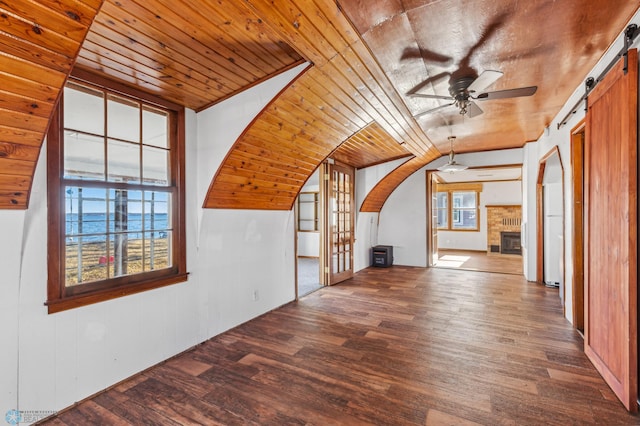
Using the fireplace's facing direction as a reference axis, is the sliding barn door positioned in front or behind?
in front

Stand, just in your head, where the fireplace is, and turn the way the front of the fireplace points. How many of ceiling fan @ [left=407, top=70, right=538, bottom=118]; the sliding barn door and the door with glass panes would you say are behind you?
0

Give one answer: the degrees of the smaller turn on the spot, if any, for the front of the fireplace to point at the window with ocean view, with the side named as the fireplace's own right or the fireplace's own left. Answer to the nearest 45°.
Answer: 0° — it already faces it

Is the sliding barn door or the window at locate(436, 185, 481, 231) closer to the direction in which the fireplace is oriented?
the sliding barn door

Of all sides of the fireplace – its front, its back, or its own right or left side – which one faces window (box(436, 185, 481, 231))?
right

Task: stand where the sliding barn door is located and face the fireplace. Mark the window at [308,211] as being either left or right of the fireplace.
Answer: left

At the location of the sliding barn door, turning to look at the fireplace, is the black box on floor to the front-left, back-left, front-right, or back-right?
front-left

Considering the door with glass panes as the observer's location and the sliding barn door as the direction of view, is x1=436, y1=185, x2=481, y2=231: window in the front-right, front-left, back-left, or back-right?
back-left

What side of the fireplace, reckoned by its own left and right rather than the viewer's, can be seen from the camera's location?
front

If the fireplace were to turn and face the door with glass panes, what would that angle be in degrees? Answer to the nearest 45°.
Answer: approximately 45° to its right

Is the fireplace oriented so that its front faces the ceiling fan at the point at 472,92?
yes

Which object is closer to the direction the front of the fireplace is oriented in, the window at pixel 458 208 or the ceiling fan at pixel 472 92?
the ceiling fan

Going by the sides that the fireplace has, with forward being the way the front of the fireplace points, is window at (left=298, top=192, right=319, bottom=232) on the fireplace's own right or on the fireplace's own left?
on the fireplace's own right

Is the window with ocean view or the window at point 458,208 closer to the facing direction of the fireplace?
the window with ocean view
